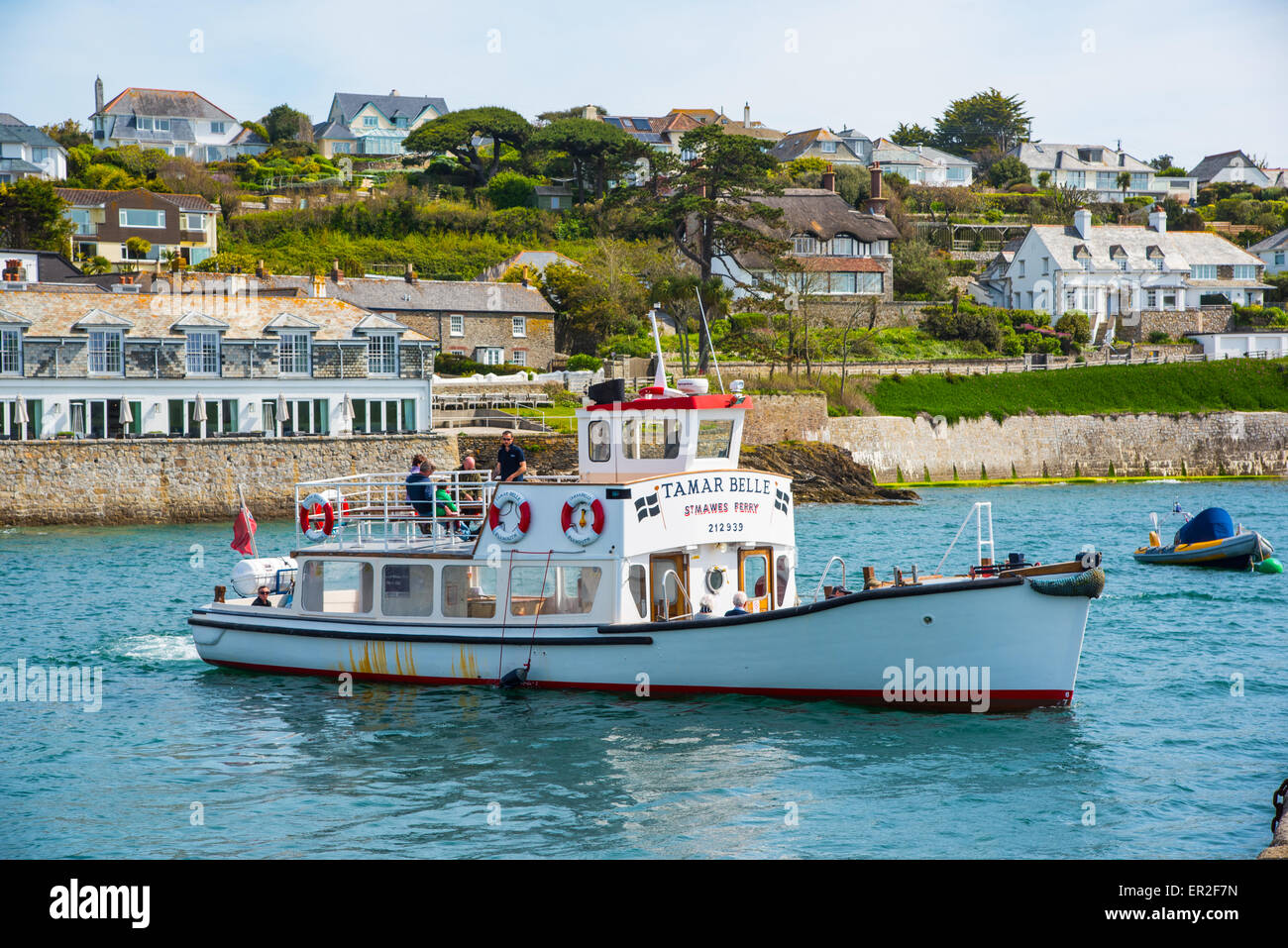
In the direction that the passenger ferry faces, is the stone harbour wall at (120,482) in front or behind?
behind

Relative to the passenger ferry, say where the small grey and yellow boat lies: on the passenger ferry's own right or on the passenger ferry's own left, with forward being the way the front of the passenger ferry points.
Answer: on the passenger ferry's own left

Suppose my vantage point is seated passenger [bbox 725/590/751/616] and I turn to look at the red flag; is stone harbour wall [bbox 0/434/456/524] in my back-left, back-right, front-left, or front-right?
front-right

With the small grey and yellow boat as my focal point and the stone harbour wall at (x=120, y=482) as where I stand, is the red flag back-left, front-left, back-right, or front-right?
front-right
